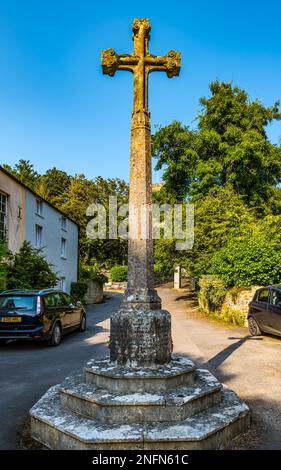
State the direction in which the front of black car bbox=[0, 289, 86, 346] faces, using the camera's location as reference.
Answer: facing away from the viewer and to the right of the viewer

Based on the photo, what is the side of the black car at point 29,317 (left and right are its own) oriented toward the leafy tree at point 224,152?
front

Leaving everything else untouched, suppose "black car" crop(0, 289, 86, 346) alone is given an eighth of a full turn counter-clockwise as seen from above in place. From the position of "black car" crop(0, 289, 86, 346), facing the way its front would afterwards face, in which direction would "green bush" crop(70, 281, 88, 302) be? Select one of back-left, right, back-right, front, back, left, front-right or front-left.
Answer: front

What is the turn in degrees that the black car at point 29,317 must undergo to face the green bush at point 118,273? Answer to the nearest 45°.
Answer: approximately 45° to its left

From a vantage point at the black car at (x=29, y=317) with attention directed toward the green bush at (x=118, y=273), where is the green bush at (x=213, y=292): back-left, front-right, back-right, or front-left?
front-right

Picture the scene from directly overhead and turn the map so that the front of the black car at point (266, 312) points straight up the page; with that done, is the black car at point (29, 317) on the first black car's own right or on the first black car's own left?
on the first black car's own right

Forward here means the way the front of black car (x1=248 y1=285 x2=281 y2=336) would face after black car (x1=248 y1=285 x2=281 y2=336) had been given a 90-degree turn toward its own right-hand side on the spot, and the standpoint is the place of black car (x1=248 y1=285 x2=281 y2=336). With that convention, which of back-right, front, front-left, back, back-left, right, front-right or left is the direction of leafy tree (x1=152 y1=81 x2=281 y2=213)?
back-right
